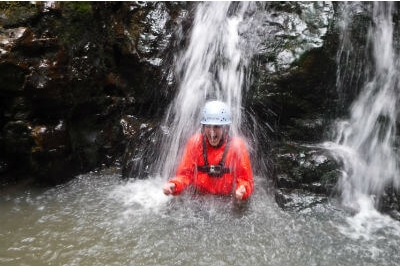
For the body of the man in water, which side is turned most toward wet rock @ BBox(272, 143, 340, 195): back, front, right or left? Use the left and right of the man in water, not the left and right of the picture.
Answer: left

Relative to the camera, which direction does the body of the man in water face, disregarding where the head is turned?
toward the camera

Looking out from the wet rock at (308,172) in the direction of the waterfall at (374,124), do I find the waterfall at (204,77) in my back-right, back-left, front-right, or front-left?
back-left

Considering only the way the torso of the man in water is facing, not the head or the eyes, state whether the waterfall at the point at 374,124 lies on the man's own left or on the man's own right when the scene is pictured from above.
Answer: on the man's own left

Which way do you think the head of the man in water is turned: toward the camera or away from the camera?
toward the camera
